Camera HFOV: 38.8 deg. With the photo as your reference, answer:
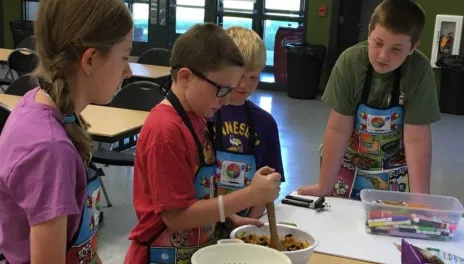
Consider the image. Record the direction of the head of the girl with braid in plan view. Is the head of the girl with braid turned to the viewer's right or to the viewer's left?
to the viewer's right

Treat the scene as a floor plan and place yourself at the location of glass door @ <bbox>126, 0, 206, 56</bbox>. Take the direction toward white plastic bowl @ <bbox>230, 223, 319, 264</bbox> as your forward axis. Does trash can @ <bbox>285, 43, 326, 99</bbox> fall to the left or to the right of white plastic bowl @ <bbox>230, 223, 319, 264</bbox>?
left

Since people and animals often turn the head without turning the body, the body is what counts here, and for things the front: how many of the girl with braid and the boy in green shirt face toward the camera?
1

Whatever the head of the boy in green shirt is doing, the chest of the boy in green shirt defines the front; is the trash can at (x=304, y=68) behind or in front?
behind

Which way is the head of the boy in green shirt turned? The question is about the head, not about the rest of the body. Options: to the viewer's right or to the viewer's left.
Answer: to the viewer's left

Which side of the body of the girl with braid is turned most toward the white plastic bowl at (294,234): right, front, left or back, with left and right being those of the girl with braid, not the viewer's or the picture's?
front

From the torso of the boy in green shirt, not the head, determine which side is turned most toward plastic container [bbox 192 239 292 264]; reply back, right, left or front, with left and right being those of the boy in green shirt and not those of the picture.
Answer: front

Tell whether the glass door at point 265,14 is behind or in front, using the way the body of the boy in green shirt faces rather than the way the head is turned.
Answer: behind

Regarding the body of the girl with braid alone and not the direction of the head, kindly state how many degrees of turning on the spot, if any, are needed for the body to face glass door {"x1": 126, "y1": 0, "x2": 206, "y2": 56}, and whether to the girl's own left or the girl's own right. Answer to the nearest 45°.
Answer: approximately 90° to the girl's own left

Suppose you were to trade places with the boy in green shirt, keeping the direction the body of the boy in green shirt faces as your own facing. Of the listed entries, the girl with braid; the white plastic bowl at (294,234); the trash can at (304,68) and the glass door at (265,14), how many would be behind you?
2

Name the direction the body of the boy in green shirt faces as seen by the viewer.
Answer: toward the camera

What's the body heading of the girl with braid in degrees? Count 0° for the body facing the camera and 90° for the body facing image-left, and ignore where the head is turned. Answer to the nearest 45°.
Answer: approximately 270°

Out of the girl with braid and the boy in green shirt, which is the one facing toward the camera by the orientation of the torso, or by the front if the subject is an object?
the boy in green shirt

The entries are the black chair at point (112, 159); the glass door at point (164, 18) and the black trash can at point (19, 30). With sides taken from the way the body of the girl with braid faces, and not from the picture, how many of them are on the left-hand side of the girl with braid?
3
